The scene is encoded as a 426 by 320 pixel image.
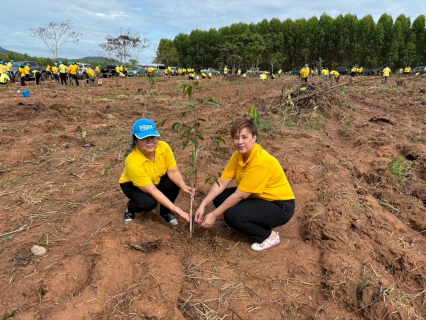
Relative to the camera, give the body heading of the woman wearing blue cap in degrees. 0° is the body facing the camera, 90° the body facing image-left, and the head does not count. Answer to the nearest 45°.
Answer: approximately 315°

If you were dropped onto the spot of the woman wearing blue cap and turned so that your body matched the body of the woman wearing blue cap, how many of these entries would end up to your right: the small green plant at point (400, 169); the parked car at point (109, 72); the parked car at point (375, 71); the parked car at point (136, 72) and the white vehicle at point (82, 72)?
0

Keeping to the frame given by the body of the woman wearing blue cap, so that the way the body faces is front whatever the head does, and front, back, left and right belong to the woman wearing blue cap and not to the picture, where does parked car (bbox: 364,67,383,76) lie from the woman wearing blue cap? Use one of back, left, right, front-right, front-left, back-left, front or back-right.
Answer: left

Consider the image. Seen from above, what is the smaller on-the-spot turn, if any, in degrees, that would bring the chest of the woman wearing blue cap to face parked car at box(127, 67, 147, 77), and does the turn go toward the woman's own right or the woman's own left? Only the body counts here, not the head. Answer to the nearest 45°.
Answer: approximately 135° to the woman's own left

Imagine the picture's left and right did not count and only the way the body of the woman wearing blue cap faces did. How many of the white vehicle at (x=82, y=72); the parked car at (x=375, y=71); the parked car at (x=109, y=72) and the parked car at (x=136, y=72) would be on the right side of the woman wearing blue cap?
0

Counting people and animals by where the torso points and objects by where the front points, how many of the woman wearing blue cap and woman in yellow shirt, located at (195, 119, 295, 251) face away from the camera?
0

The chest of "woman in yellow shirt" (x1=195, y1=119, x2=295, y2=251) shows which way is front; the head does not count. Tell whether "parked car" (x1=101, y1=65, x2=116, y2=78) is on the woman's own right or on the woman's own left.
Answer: on the woman's own right

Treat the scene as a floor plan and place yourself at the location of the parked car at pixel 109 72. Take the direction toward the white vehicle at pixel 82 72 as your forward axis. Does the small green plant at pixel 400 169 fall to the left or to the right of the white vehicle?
left

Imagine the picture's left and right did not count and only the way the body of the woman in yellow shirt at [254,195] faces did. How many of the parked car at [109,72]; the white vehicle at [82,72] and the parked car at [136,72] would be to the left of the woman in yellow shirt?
0

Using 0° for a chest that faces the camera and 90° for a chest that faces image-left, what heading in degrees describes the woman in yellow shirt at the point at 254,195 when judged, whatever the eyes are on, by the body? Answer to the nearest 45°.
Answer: approximately 45°

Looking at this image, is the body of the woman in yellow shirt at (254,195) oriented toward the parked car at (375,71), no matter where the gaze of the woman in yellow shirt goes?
no

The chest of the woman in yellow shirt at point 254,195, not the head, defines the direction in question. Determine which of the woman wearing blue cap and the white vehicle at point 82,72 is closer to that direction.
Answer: the woman wearing blue cap

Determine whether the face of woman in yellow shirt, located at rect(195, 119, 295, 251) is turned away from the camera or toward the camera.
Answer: toward the camera

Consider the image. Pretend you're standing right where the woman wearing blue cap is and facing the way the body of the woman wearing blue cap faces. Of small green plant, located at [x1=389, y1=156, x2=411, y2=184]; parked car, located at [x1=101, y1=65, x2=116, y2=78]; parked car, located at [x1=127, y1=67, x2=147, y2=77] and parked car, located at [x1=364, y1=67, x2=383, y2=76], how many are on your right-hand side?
0

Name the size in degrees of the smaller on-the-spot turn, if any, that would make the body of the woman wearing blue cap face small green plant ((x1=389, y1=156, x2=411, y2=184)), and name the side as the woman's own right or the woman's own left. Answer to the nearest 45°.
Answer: approximately 45° to the woman's own left
